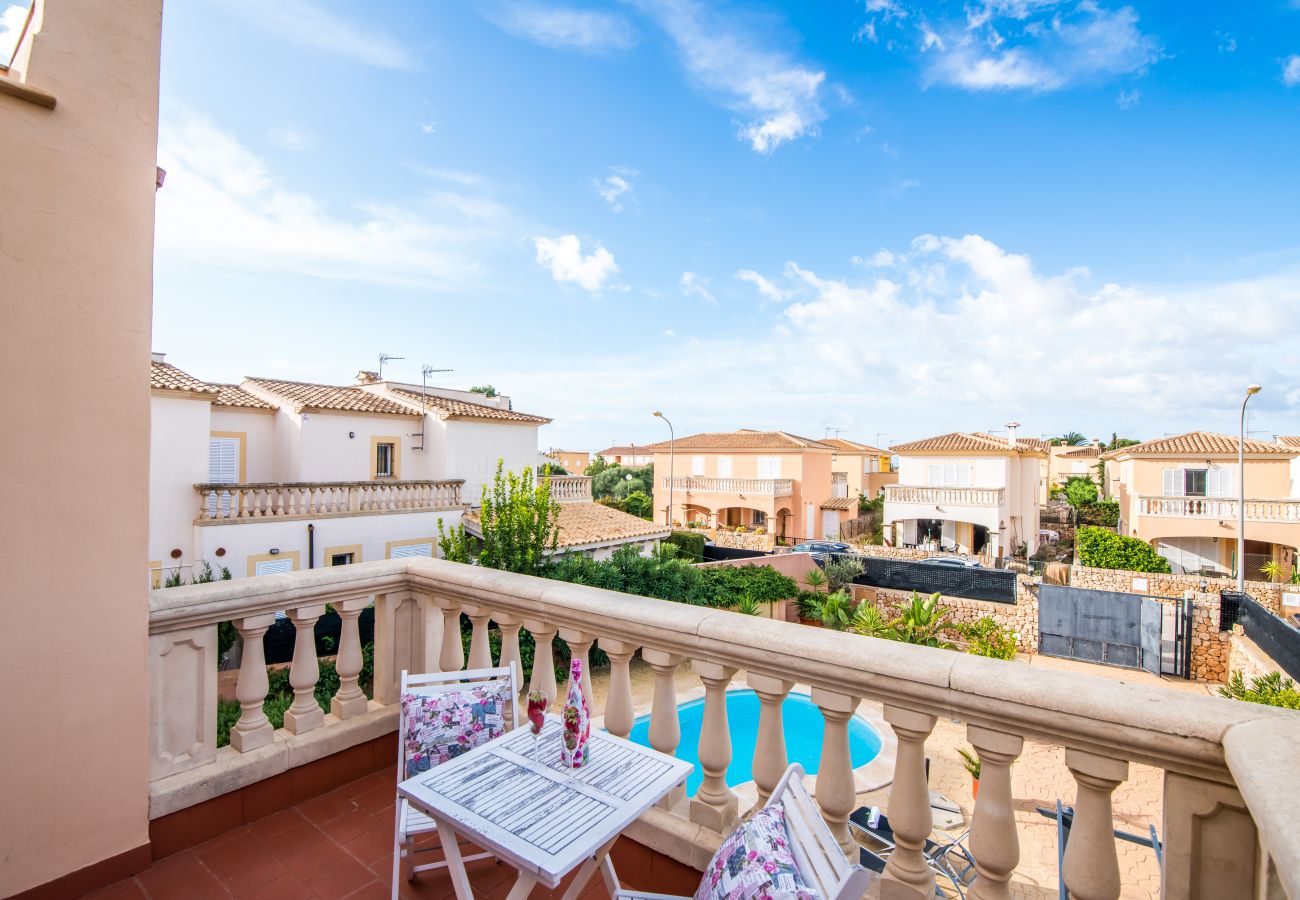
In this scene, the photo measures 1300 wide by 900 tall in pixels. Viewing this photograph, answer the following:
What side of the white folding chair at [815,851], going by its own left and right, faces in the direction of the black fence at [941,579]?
right

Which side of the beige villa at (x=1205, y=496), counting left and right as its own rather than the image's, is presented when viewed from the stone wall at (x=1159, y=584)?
front

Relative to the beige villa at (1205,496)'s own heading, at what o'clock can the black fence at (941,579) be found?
The black fence is roughly at 1 o'clock from the beige villa.

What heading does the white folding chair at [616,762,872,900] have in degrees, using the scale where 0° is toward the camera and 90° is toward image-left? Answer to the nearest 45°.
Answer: approximately 90°

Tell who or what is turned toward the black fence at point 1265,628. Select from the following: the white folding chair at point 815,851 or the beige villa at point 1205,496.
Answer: the beige villa

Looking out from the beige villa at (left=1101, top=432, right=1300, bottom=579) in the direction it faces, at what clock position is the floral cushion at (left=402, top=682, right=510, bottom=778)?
The floral cushion is roughly at 12 o'clock from the beige villa.

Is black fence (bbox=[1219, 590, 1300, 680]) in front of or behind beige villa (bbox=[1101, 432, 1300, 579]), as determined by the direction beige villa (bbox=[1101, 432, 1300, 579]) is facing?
in front

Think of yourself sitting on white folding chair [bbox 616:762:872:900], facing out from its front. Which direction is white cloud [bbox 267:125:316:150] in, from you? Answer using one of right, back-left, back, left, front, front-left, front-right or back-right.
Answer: front-right

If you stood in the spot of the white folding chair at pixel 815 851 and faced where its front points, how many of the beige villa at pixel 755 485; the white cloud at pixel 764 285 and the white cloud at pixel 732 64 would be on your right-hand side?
3

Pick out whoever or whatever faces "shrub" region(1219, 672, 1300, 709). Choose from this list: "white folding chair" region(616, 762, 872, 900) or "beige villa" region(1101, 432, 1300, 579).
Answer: the beige villa

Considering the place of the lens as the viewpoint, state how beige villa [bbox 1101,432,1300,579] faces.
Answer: facing the viewer

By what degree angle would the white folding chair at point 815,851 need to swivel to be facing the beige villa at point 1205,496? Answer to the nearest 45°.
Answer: approximately 135° to its right

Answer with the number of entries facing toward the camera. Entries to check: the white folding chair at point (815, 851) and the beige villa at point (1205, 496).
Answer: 1

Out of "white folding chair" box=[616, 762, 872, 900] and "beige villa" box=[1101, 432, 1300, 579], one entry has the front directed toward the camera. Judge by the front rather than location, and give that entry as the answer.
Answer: the beige villa
